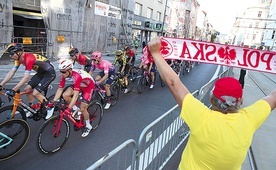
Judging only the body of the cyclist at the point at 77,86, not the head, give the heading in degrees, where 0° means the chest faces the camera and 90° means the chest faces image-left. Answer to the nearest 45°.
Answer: approximately 45°

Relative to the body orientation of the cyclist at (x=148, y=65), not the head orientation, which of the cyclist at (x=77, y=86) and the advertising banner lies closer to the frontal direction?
the cyclist

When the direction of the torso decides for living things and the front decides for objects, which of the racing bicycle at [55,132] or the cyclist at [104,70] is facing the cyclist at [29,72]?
the cyclist at [104,70]

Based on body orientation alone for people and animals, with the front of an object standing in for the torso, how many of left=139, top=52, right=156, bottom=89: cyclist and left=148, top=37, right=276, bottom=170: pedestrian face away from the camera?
1

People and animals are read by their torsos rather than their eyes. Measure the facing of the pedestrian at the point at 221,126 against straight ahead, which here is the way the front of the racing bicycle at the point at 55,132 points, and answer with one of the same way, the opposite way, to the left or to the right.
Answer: the opposite way

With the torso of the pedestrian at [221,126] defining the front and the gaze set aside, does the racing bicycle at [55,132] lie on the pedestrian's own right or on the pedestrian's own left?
on the pedestrian's own left

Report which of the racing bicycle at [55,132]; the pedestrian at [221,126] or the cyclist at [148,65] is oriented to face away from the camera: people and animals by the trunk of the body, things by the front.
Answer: the pedestrian

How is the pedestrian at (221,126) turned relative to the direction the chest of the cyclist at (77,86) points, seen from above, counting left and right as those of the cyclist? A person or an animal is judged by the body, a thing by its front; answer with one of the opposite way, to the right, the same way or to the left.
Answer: the opposite way

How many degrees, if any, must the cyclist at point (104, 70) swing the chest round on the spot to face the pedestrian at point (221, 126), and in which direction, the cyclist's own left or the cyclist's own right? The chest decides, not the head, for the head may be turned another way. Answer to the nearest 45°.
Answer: approximately 45° to the cyclist's own left

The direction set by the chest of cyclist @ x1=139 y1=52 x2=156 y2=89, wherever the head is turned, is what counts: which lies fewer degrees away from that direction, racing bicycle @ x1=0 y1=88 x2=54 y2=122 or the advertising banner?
the racing bicycle

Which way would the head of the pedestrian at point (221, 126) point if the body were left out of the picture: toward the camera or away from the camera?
away from the camera

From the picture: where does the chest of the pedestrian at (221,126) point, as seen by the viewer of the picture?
away from the camera
